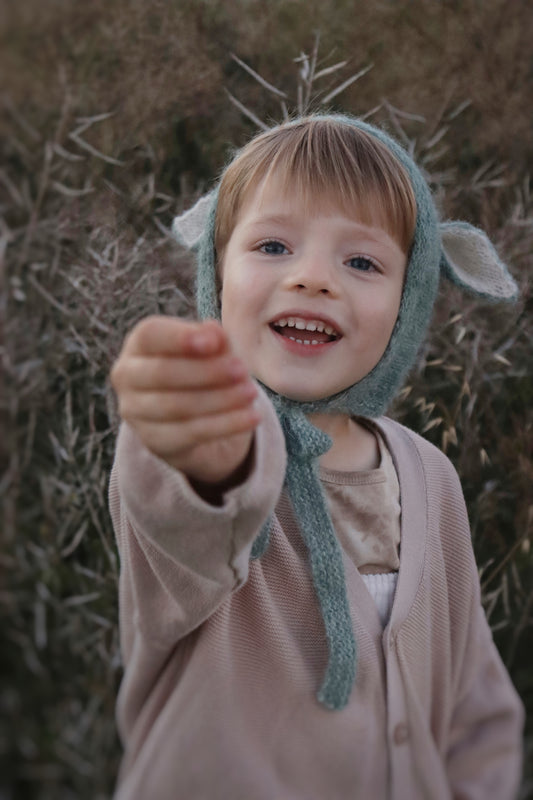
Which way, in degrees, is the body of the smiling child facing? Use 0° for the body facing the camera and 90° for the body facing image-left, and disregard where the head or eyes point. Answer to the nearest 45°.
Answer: approximately 0°

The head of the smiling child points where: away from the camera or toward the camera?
toward the camera
